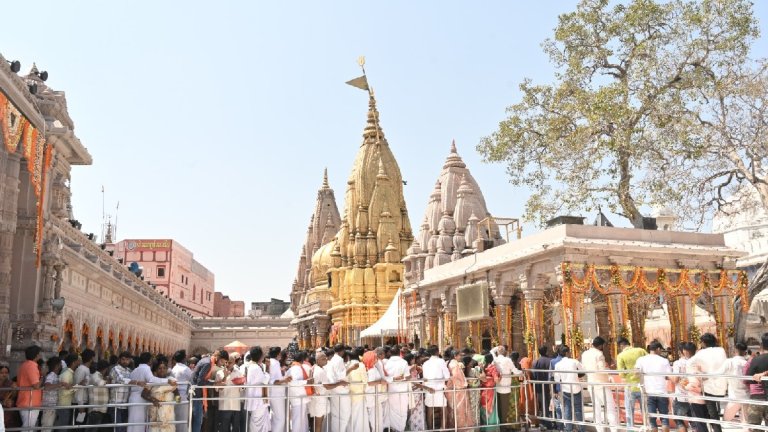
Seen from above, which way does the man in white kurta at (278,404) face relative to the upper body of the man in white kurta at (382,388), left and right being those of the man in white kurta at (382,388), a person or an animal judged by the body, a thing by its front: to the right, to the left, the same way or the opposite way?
the same way

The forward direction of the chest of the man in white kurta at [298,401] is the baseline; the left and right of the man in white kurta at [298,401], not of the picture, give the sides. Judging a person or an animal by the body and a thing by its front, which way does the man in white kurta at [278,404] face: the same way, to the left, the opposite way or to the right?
the same way

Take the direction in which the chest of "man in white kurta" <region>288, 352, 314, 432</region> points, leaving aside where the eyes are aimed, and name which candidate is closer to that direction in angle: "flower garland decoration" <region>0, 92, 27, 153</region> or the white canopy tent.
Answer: the white canopy tent

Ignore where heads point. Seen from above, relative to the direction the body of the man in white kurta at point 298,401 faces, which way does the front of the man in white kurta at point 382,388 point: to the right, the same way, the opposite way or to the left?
the same way

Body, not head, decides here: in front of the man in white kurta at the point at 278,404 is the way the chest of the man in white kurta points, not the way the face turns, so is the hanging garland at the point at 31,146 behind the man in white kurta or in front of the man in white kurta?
behind
